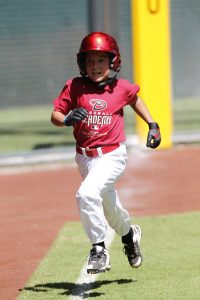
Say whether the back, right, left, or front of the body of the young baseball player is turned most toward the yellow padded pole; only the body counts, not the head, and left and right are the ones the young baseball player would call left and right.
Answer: back

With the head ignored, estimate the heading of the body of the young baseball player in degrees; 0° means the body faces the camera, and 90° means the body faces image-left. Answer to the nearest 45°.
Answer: approximately 0°
